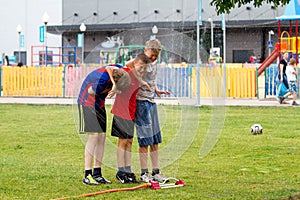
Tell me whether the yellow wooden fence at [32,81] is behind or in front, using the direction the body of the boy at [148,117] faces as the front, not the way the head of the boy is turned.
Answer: behind

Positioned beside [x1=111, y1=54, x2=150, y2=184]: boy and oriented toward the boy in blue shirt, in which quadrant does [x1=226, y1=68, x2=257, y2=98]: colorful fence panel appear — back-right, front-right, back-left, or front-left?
back-right

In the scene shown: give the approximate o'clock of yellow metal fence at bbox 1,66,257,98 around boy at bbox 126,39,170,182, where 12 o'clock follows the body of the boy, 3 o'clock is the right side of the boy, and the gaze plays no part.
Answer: The yellow metal fence is roughly at 7 o'clock from the boy.

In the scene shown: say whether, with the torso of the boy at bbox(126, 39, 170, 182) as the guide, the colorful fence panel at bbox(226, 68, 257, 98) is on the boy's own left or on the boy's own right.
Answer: on the boy's own left
